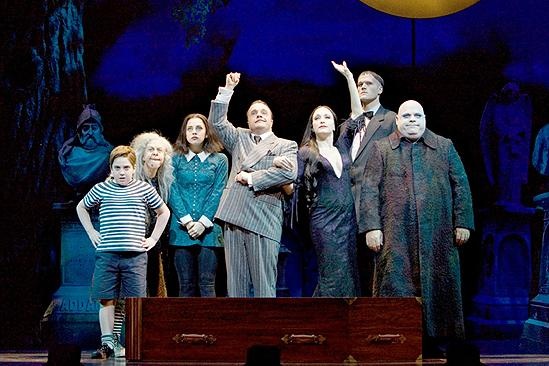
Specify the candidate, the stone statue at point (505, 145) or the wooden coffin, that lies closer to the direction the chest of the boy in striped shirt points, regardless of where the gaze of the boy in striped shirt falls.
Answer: the wooden coffin

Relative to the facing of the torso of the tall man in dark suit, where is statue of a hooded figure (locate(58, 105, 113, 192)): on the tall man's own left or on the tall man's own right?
on the tall man's own right

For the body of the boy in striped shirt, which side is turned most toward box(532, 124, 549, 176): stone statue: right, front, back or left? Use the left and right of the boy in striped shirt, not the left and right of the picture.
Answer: left

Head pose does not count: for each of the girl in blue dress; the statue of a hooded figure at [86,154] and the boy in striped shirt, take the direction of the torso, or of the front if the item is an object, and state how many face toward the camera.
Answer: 3

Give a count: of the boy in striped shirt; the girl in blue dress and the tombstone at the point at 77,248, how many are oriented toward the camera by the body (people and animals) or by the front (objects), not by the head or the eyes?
3

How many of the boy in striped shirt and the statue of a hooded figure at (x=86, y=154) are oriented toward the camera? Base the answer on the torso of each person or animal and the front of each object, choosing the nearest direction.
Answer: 2

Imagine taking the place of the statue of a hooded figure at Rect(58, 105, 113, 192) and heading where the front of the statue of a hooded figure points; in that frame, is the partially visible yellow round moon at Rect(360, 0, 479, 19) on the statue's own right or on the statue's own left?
on the statue's own left

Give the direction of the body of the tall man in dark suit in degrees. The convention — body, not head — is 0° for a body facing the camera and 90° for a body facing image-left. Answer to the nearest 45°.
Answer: approximately 45°

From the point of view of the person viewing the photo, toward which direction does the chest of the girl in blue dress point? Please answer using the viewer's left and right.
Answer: facing the viewer

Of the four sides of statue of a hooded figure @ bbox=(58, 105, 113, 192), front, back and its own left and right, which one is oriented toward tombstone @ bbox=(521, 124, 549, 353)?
left

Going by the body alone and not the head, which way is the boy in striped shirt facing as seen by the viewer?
toward the camera
